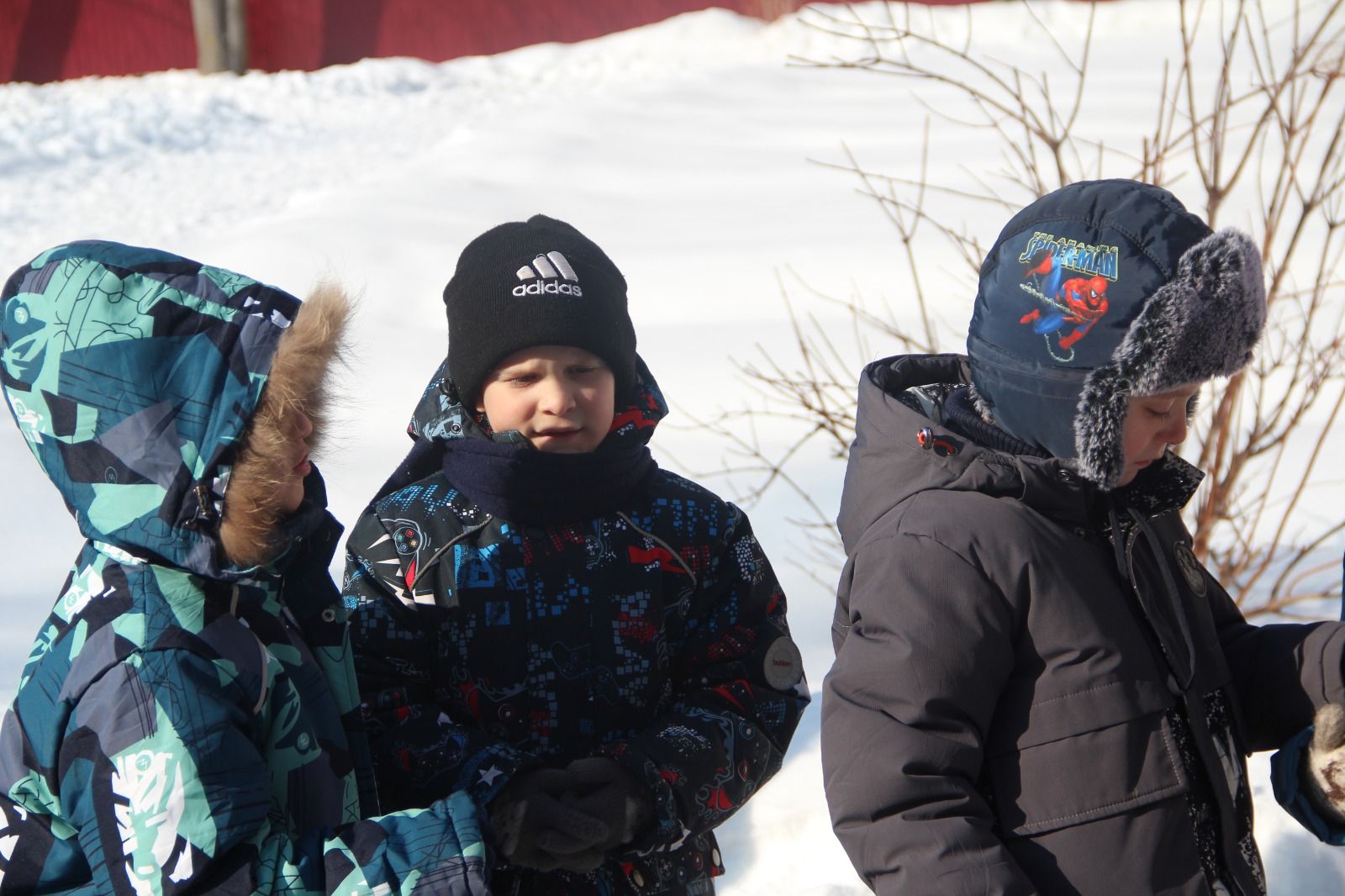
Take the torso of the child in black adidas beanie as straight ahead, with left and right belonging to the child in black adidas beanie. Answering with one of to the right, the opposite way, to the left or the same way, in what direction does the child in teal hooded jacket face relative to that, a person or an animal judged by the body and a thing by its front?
to the left

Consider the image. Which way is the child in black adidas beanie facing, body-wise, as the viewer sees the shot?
toward the camera

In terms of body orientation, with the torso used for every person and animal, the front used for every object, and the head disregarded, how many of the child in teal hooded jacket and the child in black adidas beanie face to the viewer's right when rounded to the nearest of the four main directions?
1

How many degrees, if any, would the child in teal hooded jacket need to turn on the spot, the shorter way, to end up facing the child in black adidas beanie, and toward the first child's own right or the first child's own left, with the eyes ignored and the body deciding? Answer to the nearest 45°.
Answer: approximately 45° to the first child's own left

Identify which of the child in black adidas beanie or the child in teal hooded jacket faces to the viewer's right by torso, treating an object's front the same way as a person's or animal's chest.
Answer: the child in teal hooded jacket

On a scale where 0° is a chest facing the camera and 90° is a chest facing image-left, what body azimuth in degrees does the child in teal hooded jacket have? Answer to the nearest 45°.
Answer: approximately 270°

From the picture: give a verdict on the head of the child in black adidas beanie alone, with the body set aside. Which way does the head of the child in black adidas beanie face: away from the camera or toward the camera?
toward the camera
